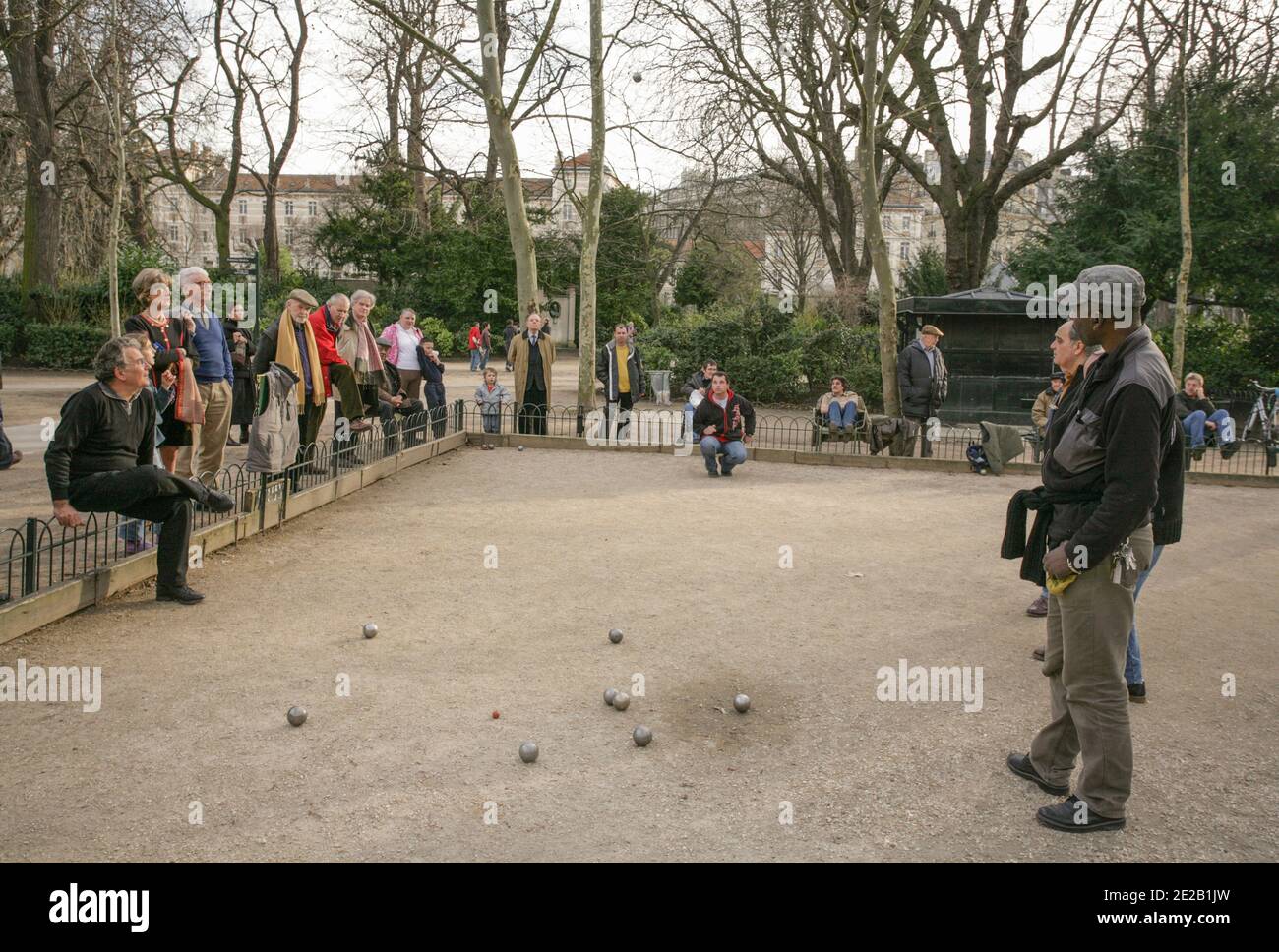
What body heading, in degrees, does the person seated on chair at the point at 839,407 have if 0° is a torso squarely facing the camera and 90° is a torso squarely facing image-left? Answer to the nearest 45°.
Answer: approximately 0°

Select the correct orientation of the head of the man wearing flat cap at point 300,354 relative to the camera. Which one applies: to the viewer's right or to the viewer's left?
to the viewer's right

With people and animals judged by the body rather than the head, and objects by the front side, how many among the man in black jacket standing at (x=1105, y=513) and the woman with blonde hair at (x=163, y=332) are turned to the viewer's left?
1

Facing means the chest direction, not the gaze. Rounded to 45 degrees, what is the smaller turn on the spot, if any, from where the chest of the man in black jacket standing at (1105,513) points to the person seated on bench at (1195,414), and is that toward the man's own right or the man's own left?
approximately 90° to the man's own right

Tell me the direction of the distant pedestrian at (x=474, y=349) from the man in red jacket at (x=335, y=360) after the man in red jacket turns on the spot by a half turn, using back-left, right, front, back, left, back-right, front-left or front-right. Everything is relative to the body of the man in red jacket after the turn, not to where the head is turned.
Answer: front-right

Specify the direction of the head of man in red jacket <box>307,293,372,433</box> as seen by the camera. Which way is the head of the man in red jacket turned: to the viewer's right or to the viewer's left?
to the viewer's right

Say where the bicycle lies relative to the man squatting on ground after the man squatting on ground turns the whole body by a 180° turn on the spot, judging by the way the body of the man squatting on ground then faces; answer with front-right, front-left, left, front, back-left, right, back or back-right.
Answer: front-right

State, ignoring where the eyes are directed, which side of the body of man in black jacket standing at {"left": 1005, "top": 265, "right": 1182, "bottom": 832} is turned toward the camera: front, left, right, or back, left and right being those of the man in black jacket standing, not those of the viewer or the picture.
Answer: left

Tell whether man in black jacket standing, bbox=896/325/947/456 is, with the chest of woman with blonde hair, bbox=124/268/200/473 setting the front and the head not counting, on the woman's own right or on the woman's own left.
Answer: on the woman's own left

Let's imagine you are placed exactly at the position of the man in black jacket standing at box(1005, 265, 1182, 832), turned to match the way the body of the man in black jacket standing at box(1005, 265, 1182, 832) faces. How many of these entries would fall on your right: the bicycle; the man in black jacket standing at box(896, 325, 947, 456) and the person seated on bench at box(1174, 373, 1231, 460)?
3
